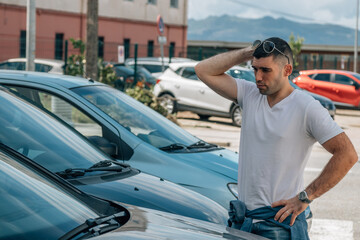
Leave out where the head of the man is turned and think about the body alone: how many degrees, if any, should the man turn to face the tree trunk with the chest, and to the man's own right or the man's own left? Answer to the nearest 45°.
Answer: approximately 135° to the man's own right

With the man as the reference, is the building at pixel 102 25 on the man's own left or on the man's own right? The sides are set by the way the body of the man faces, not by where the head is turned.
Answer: on the man's own right

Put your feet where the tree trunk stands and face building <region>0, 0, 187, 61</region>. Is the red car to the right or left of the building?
right

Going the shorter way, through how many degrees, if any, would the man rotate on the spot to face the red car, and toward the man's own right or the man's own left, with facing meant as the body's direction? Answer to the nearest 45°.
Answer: approximately 135° to the man's own right

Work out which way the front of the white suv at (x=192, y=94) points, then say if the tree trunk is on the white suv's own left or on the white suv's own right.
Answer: on the white suv's own right

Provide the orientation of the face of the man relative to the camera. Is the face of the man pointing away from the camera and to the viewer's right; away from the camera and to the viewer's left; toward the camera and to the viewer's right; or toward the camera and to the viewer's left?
toward the camera and to the viewer's left

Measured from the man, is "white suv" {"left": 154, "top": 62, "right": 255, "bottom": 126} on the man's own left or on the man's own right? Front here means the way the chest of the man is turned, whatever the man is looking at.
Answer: on the man's own right

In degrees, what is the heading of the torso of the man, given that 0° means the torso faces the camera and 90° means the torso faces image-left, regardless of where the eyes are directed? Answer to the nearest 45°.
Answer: approximately 45°

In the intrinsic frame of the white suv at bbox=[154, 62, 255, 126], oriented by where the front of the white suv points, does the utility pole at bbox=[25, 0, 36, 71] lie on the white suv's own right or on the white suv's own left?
on the white suv's own right
